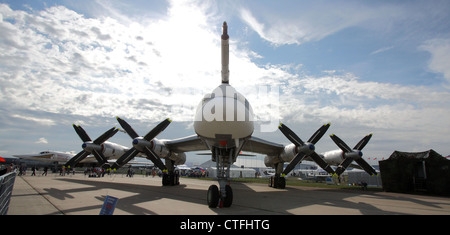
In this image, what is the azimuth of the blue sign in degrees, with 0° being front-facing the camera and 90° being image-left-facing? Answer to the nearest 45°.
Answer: approximately 0°

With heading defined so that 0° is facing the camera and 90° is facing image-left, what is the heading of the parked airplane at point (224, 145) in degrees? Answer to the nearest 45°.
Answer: approximately 0°
